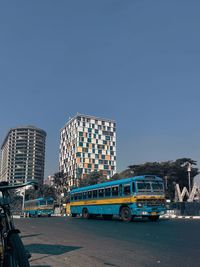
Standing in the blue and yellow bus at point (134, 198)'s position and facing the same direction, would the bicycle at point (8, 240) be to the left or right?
on its right

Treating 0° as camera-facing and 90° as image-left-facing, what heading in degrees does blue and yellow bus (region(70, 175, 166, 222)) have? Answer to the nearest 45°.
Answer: approximately 315°
